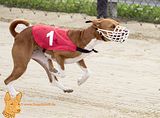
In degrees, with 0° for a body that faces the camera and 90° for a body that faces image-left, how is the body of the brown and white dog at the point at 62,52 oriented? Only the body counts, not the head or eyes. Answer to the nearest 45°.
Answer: approximately 270°
